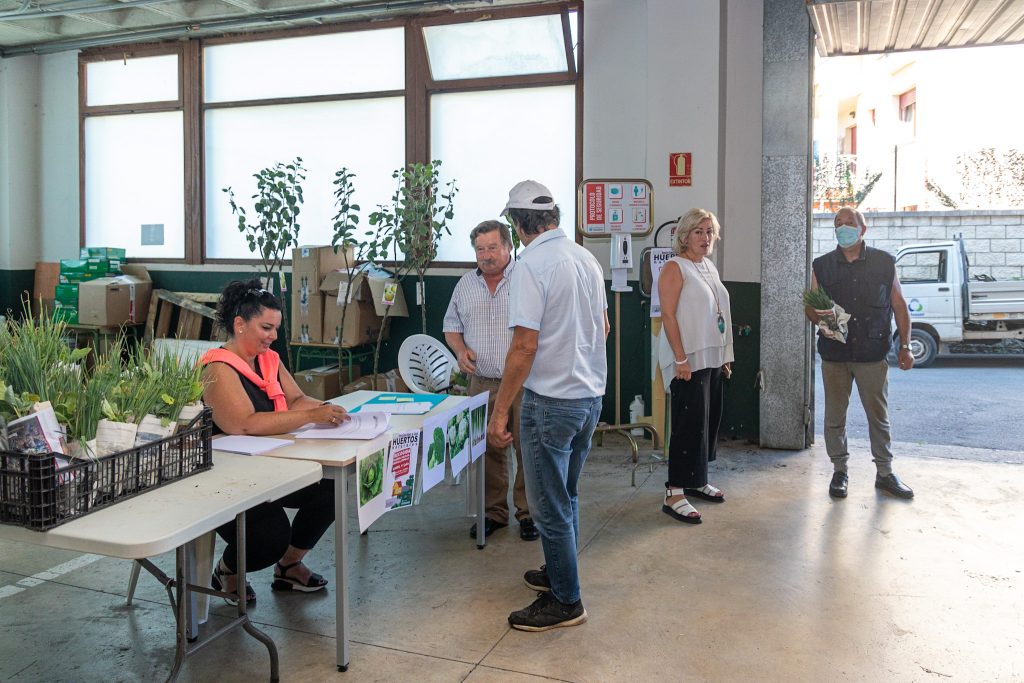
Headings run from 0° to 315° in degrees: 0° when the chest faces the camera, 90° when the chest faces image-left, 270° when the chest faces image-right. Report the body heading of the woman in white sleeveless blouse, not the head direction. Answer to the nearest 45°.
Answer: approximately 315°

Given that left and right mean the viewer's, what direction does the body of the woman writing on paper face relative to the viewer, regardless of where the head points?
facing the viewer and to the right of the viewer

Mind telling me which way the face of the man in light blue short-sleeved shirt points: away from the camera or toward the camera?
away from the camera

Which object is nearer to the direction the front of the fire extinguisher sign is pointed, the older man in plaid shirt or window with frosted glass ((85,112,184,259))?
the older man in plaid shirt

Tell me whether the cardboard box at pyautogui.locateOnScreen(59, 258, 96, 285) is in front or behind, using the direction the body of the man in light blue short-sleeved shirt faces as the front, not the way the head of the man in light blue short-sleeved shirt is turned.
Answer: in front

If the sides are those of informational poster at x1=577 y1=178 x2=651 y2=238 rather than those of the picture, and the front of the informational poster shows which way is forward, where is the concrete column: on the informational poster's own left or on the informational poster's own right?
on the informational poster's own left

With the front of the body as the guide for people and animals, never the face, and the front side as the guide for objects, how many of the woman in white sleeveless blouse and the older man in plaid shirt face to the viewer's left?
0

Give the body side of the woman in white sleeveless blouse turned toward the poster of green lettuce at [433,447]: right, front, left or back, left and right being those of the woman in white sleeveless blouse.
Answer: right

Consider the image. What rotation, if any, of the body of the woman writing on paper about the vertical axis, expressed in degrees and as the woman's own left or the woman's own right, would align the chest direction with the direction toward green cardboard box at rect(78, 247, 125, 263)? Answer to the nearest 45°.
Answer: approximately 135° to the woman's own left

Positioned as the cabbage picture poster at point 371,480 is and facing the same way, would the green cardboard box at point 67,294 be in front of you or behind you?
behind
